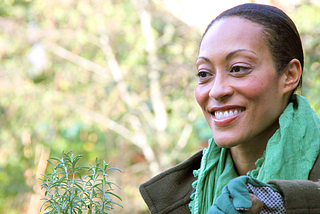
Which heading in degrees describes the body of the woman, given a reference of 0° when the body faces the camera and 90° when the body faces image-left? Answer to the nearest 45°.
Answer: approximately 45°

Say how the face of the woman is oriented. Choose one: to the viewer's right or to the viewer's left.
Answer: to the viewer's left
